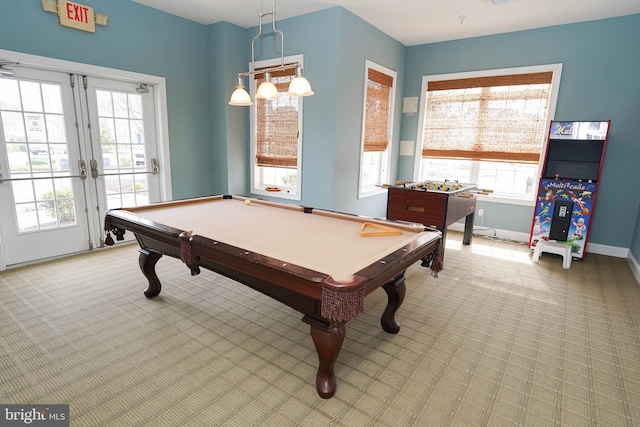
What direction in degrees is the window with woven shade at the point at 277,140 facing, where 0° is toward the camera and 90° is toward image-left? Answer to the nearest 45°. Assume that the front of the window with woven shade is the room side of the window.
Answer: approximately 45°

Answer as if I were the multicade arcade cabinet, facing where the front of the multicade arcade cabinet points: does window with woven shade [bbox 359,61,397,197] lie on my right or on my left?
on my right

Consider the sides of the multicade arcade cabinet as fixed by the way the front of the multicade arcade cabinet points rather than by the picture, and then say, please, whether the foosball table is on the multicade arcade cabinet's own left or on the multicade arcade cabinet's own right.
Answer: on the multicade arcade cabinet's own right

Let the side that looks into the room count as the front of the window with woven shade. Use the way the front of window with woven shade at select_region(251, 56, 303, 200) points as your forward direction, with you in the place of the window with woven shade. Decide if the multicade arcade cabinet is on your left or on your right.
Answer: on your left

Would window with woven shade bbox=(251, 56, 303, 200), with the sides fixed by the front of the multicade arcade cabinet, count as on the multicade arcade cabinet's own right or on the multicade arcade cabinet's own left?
on the multicade arcade cabinet's own right

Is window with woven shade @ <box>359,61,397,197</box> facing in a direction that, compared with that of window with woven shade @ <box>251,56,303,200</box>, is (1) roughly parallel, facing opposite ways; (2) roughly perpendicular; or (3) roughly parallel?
roughly perpendicular
